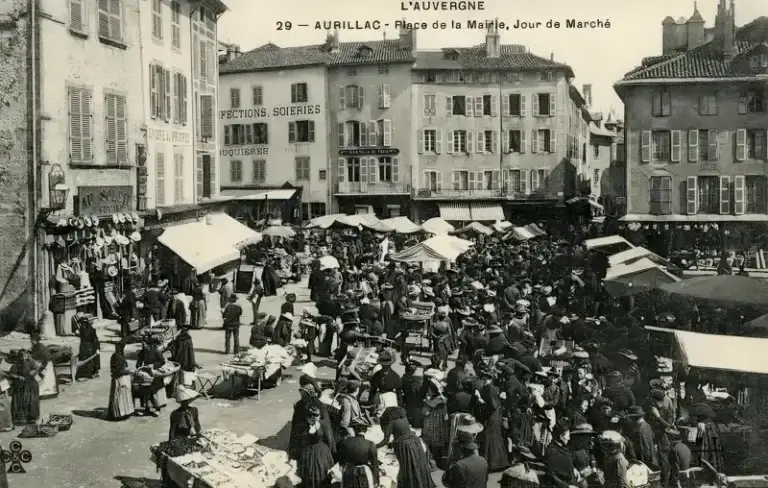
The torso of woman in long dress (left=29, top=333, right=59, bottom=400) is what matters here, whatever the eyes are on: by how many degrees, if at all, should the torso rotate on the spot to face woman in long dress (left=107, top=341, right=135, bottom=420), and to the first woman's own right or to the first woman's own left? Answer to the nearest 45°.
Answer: approximately 135° to the first woman's own left

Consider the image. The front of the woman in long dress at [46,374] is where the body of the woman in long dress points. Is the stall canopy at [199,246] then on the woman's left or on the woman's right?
on the woman's right

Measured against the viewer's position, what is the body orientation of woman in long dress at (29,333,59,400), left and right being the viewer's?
facing to the left of the viewer

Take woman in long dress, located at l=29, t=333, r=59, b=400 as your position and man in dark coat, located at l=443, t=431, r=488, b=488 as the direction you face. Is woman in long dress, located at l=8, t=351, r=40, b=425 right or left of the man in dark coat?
right

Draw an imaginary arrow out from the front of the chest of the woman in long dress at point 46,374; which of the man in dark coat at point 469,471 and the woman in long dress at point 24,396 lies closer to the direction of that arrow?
the woman in long dress
